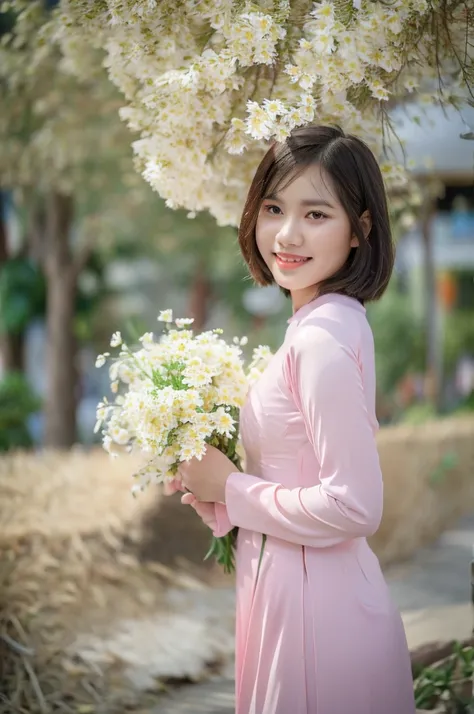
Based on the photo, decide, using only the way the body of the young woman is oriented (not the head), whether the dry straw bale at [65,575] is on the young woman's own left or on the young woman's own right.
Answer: on the young woman's own right

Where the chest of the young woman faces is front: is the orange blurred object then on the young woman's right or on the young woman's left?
on the young woman's right

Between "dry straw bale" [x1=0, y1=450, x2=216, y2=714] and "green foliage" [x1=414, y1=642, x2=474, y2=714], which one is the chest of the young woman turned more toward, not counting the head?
the dry straw bale

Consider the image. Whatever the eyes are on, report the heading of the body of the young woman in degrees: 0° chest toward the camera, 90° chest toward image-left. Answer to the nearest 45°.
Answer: approximately 90°
